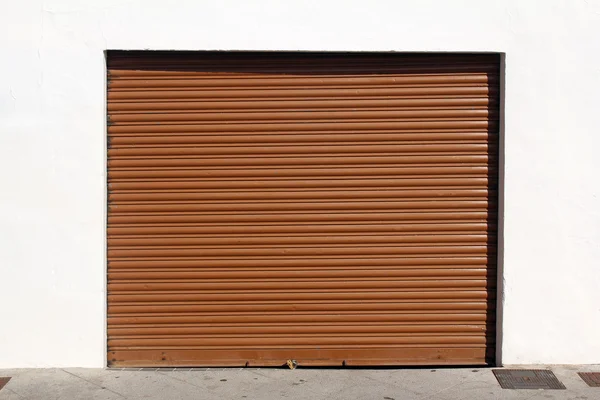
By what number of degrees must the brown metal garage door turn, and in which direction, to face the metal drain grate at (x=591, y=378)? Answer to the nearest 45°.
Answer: approximately 90° to its left

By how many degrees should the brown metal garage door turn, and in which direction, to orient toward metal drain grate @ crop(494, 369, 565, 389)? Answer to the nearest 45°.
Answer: approximately 90° to its left

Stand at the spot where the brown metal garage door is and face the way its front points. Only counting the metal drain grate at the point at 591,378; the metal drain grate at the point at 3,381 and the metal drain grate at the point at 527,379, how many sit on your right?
1

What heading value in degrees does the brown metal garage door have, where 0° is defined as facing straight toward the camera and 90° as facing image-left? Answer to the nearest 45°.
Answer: approximately 0°
